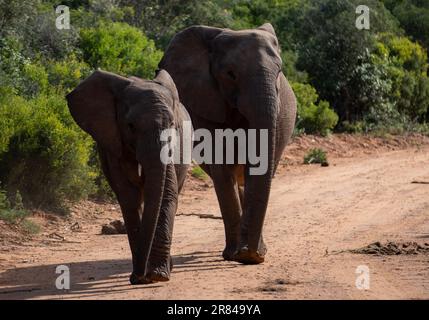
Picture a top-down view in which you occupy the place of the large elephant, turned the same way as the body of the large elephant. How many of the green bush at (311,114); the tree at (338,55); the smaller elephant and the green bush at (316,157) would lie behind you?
3

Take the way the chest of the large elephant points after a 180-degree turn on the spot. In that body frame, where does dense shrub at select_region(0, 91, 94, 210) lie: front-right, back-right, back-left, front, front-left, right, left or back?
front-left

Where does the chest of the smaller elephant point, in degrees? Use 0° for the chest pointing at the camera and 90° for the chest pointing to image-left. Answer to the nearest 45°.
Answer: approximately 0°

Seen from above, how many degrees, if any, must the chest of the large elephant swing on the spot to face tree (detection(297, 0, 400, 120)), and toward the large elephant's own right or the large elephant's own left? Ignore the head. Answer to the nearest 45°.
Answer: approximately 180°

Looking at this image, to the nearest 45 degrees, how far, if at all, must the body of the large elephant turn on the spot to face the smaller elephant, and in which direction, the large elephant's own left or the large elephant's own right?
approximately 45° to the large elephant's own right

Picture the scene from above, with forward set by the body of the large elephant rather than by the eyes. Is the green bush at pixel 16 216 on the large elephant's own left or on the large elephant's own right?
on the large elephant's own right

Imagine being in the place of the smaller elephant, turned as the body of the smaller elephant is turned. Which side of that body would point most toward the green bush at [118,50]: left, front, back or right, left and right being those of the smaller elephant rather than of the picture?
back

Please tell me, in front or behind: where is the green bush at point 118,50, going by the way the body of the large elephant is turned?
behind

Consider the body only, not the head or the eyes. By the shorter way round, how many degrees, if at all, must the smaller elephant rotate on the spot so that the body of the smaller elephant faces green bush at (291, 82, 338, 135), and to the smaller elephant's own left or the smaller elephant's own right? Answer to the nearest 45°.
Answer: approximately 180°

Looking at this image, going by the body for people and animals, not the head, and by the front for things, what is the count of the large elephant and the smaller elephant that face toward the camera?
2
